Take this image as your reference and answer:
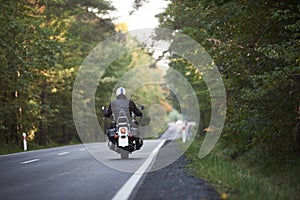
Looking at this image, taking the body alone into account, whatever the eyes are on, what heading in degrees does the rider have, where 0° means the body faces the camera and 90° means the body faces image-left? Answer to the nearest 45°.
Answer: approximately 180°

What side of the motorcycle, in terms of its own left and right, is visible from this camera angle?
back
